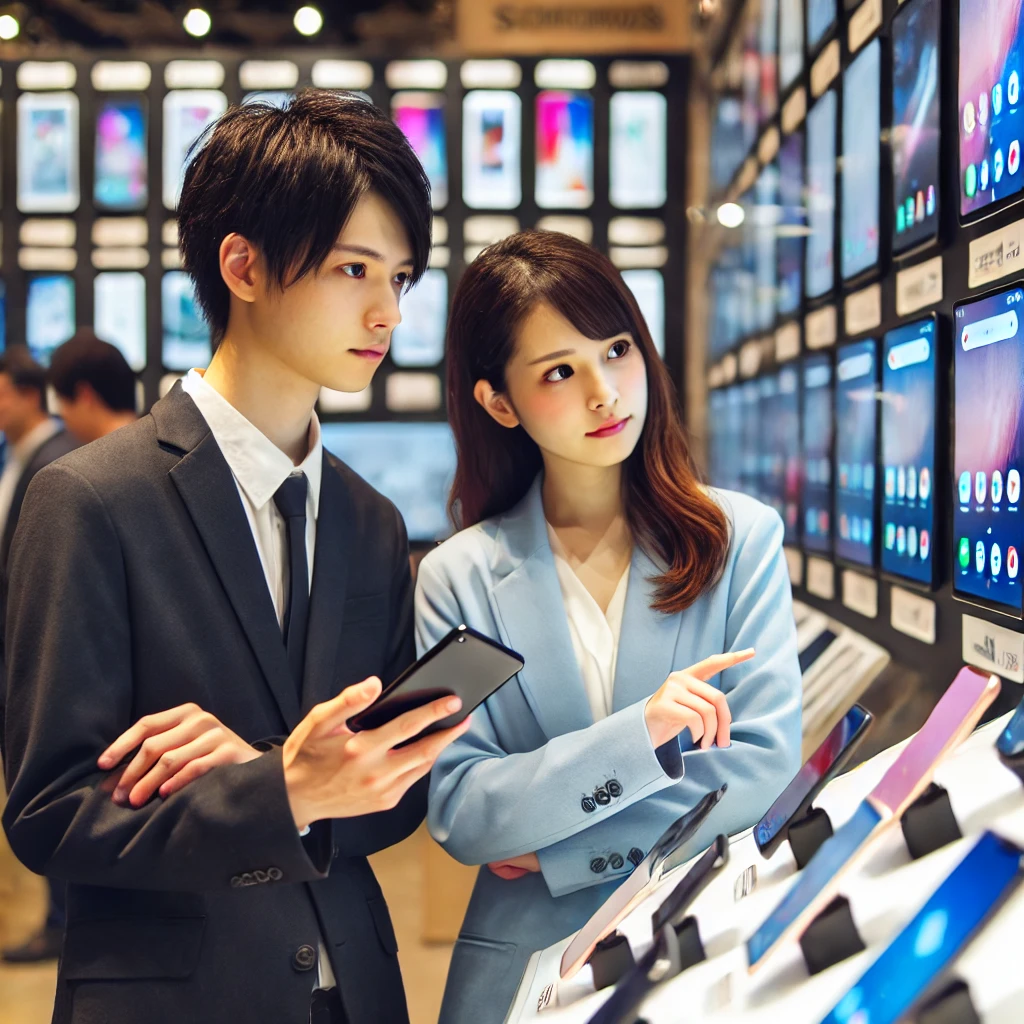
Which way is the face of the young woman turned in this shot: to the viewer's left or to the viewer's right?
to the viewer's right

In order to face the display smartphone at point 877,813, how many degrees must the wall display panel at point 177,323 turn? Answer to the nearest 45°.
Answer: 0° — it already faces it

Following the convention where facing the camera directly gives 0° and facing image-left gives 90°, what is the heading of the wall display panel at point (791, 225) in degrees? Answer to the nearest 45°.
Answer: approximately 45°

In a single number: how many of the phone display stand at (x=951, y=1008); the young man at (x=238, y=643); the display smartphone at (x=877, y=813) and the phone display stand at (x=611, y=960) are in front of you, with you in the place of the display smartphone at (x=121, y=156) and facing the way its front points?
4

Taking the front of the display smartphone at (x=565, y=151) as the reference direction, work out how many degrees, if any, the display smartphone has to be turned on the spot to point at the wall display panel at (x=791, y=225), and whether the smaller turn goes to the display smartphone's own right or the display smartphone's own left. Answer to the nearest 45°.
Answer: approximately 45° to the display smartphone's own left

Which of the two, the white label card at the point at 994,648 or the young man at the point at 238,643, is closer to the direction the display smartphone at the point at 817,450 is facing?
the young man

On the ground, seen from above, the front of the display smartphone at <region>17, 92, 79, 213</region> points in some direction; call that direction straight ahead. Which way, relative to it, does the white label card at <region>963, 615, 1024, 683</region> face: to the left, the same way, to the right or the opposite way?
to the right

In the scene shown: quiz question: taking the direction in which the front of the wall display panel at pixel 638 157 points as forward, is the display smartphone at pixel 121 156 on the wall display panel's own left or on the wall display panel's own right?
on the wall display panel's own right

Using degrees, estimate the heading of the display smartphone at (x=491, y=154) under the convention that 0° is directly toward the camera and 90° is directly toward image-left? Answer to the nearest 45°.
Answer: approximately 0°
